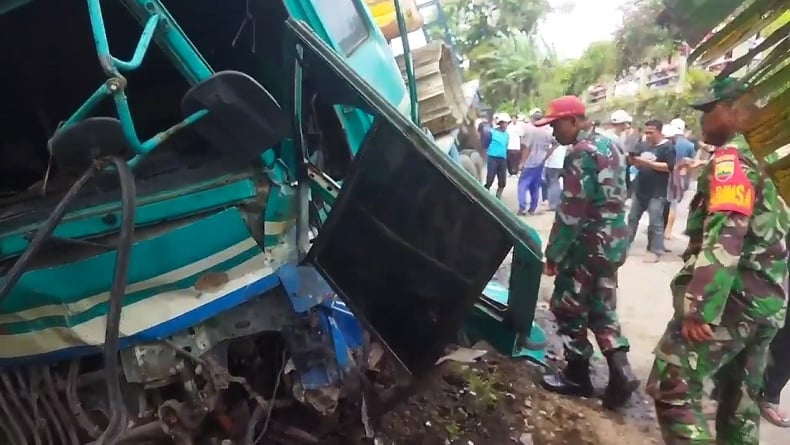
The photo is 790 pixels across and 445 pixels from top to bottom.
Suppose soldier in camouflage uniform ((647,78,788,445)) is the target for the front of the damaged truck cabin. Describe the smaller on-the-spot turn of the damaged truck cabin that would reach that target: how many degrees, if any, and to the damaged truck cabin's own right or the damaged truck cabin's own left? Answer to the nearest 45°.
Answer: approximately 90° to the damaged truck cabin's own left

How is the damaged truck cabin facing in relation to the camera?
toward the camera

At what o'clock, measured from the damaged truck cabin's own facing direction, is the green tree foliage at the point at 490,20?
The green tree foliage is roughly at 7 o'clock from the damaged truck cabin.

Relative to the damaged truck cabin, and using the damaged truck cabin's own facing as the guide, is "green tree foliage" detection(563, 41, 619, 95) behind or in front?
behind

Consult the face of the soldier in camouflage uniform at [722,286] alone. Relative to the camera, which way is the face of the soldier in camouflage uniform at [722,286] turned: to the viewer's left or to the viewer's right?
to the viewer's left

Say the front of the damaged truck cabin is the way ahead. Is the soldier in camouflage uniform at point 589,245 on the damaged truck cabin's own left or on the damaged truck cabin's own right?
on the damaged truck cabin's own left

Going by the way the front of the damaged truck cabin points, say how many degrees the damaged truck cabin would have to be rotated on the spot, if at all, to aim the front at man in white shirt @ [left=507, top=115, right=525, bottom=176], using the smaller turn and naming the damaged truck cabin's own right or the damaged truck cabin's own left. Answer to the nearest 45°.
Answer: approximately 135° to the damaged truck cabin's own left

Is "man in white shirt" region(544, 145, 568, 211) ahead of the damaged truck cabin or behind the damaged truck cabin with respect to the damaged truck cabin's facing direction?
behind
